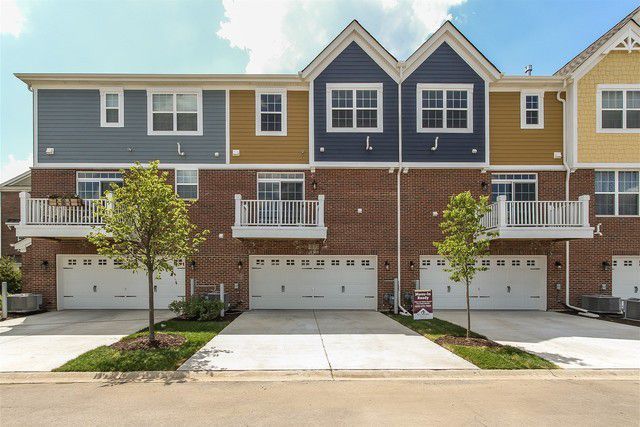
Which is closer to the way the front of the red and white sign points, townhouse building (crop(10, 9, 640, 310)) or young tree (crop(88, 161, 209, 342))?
the young tree

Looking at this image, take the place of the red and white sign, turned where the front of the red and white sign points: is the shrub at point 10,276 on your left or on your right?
on your right

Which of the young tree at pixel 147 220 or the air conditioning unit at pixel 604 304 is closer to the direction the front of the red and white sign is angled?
the young tree

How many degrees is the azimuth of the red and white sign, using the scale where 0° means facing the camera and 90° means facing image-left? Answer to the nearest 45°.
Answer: approximately 0°

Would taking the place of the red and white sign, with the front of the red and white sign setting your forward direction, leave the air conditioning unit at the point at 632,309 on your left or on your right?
on your left

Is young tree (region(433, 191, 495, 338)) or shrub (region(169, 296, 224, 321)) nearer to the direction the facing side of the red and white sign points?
the young tree

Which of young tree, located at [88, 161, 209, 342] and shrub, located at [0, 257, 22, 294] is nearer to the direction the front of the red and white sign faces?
the young tree

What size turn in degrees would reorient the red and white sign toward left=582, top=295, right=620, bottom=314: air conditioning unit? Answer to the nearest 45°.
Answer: approximately 135° to its left
